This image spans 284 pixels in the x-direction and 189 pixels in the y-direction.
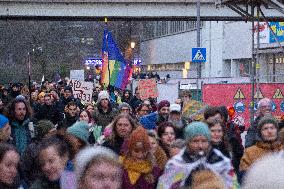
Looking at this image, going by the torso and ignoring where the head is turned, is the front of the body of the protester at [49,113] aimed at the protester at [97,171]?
yes

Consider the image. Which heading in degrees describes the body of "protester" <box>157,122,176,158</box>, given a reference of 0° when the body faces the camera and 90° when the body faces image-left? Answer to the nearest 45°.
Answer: approximately 315°

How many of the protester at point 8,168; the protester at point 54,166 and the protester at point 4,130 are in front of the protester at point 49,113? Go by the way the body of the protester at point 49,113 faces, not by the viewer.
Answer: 3

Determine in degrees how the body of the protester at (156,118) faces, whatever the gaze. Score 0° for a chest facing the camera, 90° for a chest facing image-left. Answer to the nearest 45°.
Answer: approximately 315°

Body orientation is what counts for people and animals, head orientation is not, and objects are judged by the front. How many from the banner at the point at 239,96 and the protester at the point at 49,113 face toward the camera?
2

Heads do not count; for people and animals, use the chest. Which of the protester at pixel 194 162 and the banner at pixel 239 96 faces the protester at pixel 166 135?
the banner

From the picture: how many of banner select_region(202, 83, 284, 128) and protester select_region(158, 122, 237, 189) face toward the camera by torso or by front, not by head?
2

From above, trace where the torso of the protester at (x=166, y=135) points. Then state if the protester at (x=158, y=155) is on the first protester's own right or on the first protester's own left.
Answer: on the first protester's own right

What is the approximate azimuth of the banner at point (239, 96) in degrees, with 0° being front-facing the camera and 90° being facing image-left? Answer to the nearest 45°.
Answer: approximately 0°

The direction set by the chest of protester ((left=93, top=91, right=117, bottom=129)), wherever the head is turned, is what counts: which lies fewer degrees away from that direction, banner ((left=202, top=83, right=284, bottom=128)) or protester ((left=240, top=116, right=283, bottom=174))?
the protester
